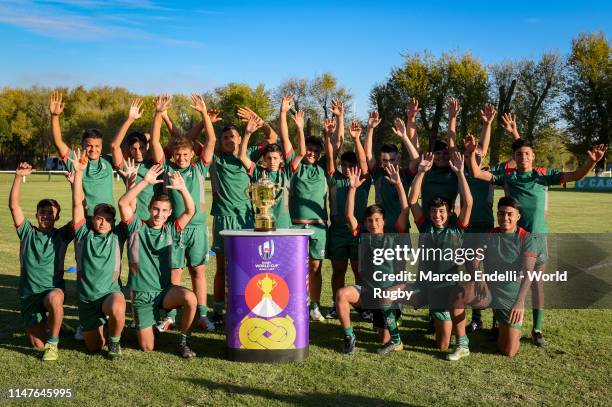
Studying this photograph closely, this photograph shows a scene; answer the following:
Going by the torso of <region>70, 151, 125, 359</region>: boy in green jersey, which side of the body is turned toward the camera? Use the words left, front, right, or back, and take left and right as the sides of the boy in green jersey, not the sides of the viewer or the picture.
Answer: front

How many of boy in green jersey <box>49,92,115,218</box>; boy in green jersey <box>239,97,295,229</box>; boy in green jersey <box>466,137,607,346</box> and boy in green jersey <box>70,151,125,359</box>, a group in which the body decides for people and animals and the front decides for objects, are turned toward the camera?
4

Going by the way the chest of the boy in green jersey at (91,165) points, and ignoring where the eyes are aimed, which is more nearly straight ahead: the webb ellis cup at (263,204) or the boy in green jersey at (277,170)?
the webb ellis cup

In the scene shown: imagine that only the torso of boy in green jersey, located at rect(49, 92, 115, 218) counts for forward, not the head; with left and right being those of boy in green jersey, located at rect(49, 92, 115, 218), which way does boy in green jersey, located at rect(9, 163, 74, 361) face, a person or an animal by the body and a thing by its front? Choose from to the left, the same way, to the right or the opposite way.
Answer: the same way

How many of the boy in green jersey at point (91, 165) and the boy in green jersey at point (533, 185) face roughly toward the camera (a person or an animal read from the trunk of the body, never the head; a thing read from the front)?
2

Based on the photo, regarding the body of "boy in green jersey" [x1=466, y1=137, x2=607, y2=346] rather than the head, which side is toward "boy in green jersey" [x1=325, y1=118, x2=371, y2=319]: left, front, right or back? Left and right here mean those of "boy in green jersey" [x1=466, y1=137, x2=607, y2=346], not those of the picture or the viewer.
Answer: right

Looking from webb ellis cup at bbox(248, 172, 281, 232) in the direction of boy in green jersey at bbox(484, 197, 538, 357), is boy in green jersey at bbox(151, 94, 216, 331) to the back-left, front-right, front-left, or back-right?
back-left

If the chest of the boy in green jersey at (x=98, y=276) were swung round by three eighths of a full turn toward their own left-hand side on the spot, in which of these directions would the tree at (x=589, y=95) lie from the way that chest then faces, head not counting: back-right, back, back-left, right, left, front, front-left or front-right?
front

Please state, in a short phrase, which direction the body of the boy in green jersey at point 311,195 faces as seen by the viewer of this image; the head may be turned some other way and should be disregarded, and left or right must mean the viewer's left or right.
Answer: facing the viewer

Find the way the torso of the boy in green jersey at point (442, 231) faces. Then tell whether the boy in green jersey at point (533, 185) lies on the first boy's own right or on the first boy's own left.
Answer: on the first boy's own left

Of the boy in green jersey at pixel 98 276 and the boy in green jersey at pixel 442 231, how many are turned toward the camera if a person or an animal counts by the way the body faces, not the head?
2

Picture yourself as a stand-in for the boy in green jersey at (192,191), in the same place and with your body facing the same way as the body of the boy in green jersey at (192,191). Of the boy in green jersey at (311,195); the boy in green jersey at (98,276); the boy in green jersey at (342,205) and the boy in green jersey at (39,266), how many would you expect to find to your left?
2

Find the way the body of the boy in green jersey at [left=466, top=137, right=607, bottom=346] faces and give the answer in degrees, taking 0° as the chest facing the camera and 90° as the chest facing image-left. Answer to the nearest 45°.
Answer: approximately 0°

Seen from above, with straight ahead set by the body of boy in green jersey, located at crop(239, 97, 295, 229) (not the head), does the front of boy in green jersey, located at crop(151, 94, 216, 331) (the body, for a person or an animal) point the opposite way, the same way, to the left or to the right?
the same way

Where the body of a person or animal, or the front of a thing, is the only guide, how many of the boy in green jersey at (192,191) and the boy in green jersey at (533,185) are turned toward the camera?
2

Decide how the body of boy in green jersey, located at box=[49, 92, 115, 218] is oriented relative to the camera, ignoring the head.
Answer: toward the camera

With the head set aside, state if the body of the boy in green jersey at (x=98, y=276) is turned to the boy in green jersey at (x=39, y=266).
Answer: no

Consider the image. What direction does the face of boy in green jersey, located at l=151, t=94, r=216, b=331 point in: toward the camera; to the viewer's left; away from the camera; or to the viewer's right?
toward the camera

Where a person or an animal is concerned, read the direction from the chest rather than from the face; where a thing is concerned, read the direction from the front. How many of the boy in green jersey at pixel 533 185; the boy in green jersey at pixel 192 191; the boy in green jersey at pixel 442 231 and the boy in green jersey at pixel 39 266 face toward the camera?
4

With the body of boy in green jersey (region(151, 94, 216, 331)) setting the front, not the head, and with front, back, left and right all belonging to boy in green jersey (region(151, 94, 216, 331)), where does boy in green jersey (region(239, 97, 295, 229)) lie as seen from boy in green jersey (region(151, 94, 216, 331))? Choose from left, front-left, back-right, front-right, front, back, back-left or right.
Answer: left
